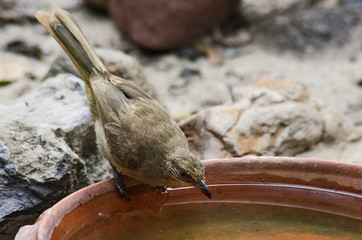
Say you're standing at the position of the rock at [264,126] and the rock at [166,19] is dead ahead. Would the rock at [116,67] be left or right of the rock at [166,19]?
left

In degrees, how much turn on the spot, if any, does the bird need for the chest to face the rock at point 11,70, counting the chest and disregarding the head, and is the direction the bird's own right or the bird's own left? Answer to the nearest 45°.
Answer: approximately 180°

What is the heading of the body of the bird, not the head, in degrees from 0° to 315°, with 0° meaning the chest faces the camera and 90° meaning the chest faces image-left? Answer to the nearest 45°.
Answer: approximately 315°

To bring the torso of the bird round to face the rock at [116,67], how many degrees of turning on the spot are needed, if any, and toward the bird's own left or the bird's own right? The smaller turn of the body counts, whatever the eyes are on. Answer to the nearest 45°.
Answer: approximately 135° to the bird's own left

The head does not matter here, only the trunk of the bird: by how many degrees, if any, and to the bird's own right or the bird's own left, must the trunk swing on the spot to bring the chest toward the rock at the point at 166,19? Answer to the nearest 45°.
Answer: approximately 135° to the bird's own left
